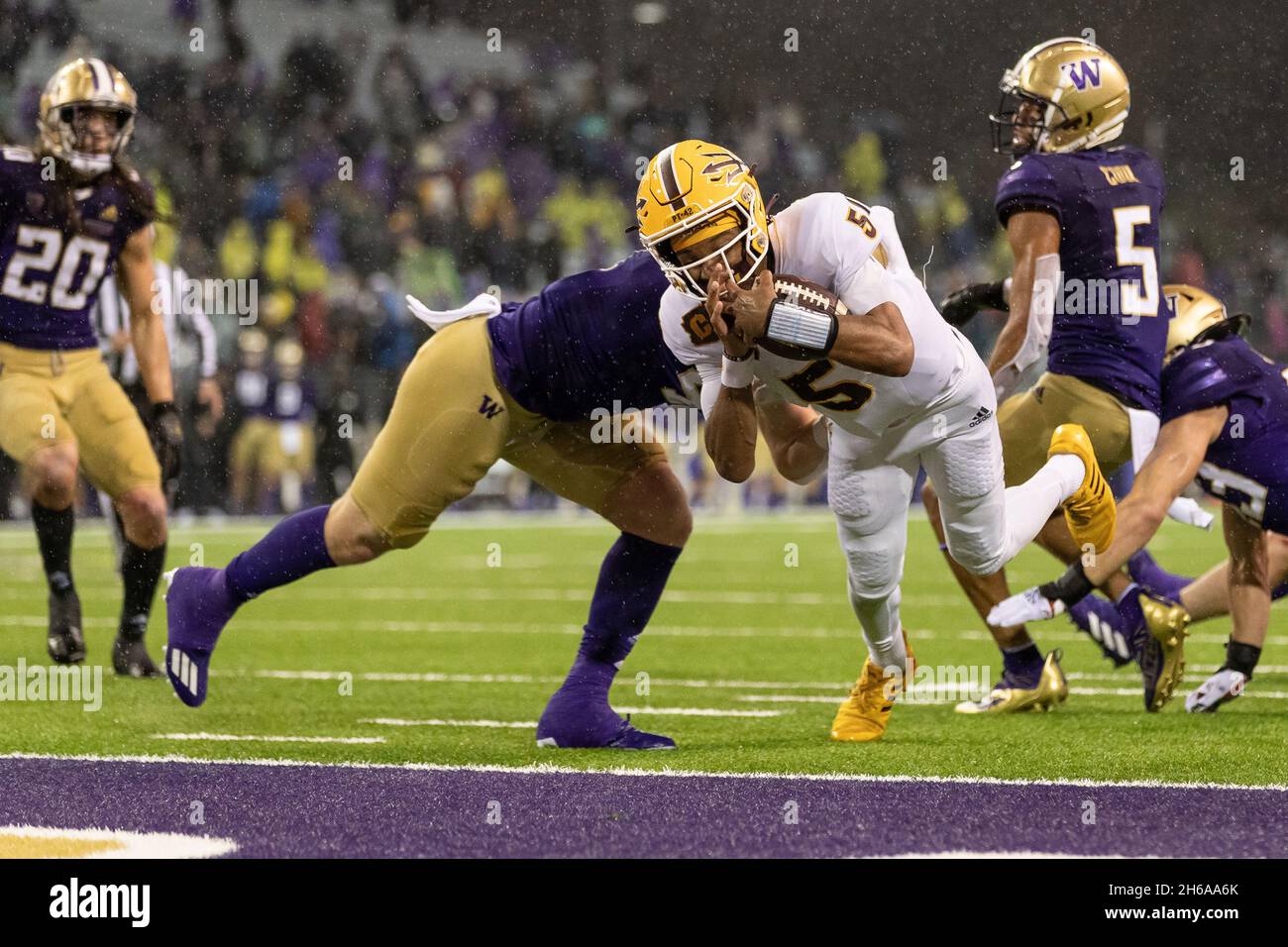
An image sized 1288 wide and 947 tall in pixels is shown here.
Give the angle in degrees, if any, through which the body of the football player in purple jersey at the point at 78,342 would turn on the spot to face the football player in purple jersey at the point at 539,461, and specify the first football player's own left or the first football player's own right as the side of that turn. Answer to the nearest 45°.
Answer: approximately 45° to the first football player's own left

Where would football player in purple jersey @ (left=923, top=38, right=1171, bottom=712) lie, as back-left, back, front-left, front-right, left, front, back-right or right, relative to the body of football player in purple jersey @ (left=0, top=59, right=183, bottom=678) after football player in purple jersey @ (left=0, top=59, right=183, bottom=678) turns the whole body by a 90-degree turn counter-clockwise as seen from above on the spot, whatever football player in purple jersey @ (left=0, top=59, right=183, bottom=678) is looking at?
front-right

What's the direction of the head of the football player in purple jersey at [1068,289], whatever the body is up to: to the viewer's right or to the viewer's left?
to the viewer's left

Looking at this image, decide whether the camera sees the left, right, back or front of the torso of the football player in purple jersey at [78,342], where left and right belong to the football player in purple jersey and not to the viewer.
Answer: front

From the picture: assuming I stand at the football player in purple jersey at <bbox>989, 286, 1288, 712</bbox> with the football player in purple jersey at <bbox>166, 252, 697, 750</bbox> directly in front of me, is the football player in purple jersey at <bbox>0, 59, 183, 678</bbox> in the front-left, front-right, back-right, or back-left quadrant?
front-right

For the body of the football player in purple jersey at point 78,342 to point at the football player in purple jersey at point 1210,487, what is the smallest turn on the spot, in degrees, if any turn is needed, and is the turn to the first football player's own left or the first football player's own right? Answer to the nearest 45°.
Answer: approximately 45° to the first football player's own left
